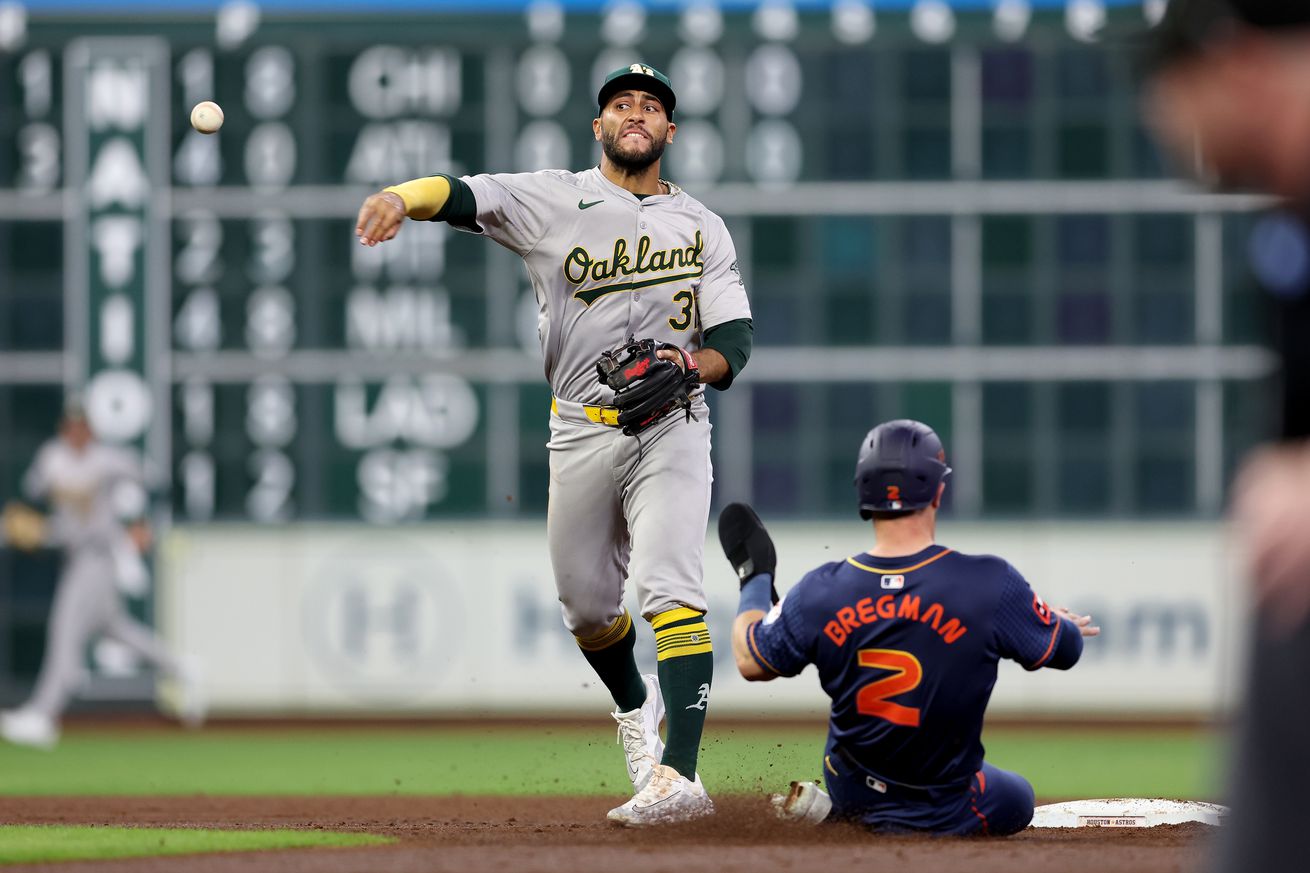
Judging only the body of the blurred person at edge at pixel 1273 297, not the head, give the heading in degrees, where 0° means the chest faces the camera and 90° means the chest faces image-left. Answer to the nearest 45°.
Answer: approximately 90°

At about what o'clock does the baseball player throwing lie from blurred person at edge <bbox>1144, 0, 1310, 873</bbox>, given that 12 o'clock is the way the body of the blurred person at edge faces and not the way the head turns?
The baseball player throwing is roughly at 2 o'clock from the blurred person at edge.

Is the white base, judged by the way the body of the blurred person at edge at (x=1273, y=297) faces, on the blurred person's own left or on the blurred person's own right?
on the blurred person's own right

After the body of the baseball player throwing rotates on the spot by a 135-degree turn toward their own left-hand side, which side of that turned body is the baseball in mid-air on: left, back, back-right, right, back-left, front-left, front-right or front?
left

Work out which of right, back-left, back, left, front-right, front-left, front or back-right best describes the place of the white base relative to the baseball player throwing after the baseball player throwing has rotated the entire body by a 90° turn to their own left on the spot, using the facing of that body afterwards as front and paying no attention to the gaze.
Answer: front

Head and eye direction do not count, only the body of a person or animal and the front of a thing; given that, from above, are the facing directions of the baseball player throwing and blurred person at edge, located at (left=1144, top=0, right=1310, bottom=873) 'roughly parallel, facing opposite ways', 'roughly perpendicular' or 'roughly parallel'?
roughly perpendicular

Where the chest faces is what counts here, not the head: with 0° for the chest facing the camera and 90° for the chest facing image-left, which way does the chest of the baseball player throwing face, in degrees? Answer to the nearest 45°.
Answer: approximately 0°

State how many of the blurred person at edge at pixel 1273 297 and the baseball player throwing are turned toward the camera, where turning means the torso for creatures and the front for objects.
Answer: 1
